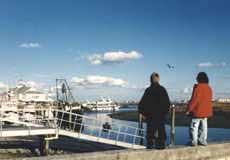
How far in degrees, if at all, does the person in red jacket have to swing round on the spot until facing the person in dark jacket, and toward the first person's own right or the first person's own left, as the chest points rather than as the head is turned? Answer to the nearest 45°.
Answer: approximately 135° to the first person's own left

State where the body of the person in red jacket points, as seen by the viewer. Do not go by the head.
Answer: away from the camera
